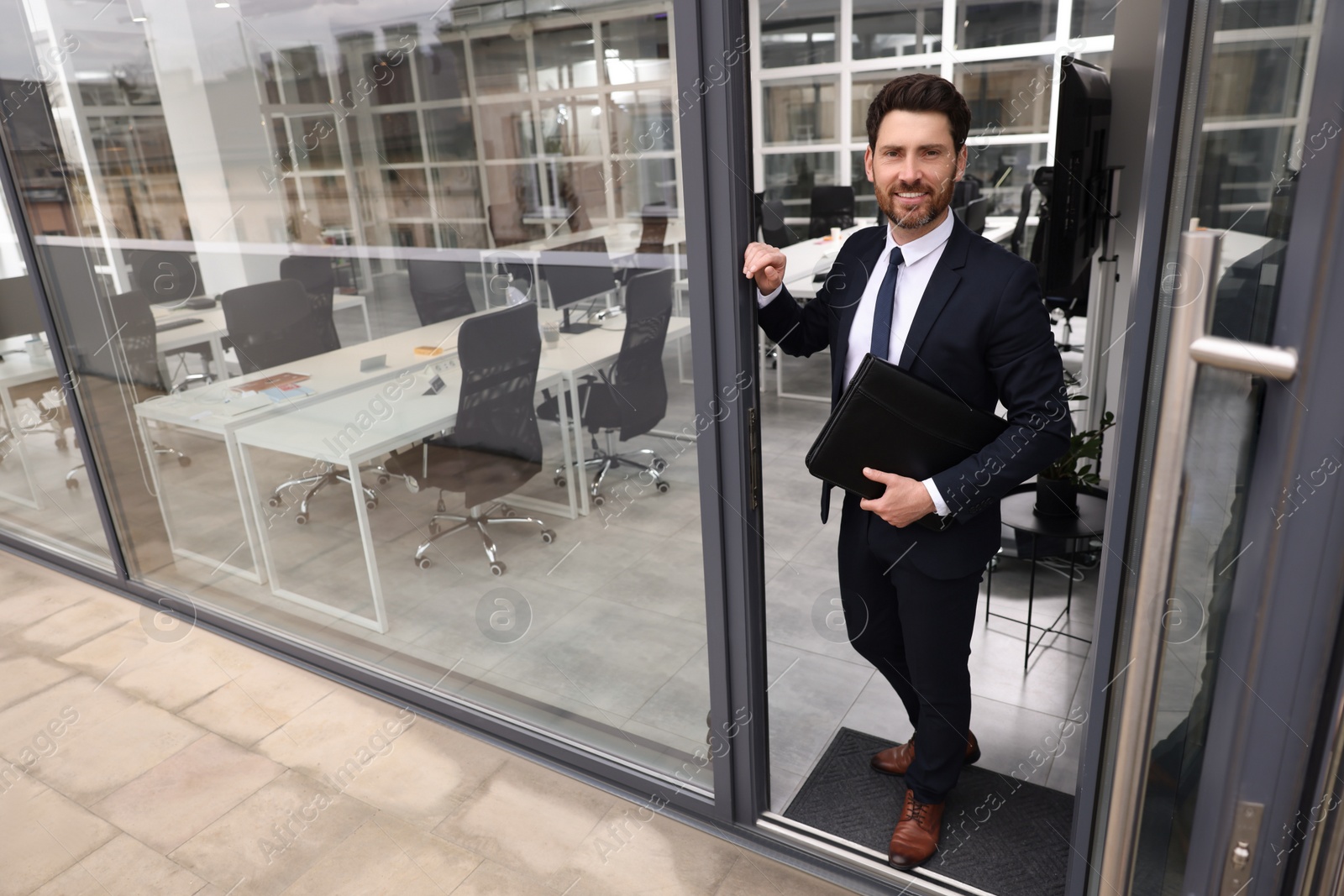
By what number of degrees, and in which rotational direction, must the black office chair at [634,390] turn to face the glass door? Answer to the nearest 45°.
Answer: approximately 180°

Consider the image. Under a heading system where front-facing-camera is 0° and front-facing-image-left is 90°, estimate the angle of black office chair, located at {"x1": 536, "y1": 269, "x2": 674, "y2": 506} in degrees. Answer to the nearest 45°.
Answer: approximately 135°

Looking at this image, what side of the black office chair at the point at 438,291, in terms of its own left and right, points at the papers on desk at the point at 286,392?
right

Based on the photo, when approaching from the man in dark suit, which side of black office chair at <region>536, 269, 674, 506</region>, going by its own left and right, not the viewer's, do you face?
back
